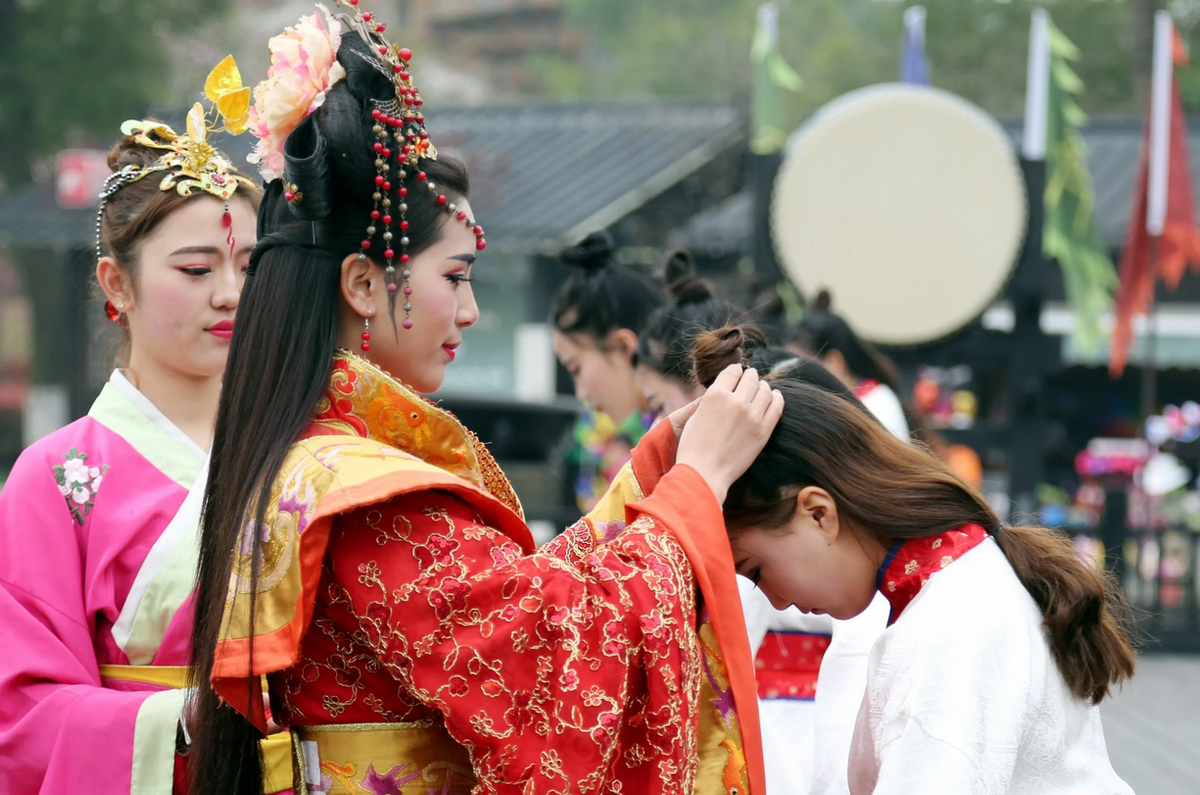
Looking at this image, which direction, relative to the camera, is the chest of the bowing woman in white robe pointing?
to the viewer's left

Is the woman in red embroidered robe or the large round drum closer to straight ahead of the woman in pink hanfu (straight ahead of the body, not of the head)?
the woman in red embroidered robe

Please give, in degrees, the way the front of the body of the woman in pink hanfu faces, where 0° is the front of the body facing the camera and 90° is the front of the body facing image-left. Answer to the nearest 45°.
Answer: approximately 315°

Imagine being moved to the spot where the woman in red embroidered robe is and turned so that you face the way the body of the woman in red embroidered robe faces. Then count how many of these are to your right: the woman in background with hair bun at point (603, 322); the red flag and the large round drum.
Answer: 0

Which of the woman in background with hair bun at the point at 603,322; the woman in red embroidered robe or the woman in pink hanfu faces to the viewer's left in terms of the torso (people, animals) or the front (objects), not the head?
the woman in background with hair bun

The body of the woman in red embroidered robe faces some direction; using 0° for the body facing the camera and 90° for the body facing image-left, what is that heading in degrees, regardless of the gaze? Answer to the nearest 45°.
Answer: approximately 270°

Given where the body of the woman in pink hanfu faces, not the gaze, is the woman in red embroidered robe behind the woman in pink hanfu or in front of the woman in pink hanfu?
in front

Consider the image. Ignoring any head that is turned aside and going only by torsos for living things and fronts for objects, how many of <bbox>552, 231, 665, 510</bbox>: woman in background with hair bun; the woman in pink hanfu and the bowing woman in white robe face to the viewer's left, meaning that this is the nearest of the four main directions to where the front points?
2

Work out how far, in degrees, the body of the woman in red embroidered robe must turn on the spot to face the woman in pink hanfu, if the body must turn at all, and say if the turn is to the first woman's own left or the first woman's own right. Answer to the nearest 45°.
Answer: approximately 135° to the first woman's own left

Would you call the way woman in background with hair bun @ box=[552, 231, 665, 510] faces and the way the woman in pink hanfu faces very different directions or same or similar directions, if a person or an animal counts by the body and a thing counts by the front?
very different directions

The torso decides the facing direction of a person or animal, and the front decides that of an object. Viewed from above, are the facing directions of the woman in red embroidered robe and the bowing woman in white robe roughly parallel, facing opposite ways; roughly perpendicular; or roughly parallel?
roughly parallel, facing opposite ways

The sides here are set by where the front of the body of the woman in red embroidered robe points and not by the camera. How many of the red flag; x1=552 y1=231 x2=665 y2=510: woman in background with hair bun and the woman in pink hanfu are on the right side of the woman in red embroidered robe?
0

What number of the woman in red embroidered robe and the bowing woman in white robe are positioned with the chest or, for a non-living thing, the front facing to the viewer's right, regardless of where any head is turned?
1

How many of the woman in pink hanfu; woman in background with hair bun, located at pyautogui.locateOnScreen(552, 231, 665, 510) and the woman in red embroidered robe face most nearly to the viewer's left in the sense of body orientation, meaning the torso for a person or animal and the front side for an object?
1

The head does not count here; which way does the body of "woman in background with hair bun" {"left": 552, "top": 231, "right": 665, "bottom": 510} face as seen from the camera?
to the viewer's left

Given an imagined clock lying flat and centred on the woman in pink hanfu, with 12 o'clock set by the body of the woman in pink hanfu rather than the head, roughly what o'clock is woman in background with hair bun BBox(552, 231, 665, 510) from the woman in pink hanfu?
The woman in background with hair bun is roughly at 9 o'clock from the woman in pink hanfu.
